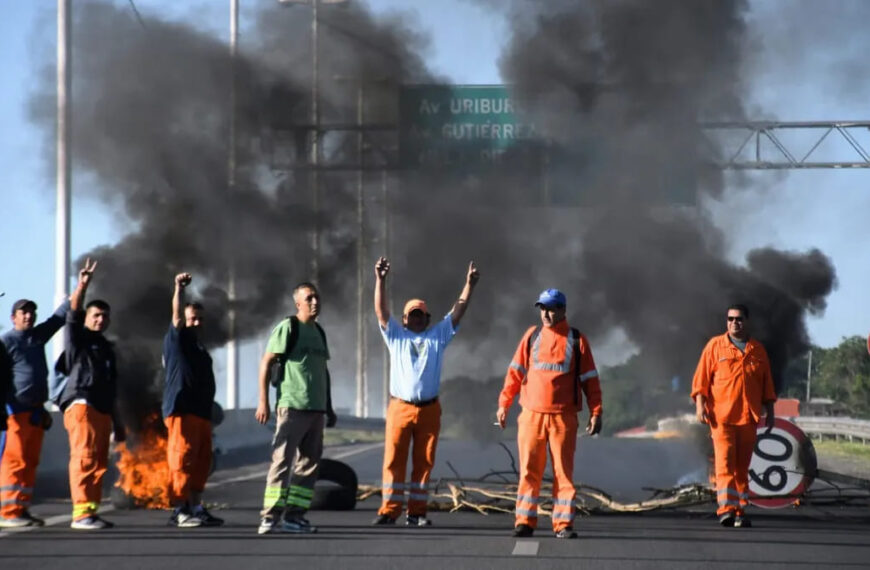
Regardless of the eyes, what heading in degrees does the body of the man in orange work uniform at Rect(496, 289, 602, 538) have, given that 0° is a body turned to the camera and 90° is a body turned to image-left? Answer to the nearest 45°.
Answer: approximately 0°

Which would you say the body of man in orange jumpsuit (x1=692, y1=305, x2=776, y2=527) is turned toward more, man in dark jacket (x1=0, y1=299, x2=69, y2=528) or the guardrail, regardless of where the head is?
the man in dark jacket

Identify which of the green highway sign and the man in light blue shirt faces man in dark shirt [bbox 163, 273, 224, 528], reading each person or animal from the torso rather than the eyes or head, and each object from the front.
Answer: the green highway sign

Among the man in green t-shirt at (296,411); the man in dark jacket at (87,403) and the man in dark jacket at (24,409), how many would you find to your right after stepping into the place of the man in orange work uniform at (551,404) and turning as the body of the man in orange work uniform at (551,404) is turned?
3

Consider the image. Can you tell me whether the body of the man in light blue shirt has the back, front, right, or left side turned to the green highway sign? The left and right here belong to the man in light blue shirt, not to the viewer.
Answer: back

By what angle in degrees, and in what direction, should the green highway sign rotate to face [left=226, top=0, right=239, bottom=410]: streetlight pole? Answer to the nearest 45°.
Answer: approximately 45° to its right

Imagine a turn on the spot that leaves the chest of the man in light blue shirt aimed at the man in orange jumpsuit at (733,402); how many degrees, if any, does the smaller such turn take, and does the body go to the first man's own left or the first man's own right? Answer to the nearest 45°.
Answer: approximately 90° to the first man's own left

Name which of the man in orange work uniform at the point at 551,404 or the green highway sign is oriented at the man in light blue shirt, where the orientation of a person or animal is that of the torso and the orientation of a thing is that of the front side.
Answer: the green highway sign
